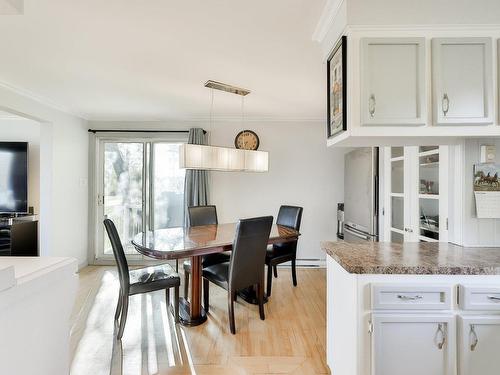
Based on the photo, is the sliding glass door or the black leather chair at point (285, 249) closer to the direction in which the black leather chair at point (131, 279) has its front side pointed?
the black leather chair

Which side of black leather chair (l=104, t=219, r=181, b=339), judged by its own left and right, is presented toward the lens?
right

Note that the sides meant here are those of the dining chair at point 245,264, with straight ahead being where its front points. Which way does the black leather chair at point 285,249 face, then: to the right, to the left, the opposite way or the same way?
to the left

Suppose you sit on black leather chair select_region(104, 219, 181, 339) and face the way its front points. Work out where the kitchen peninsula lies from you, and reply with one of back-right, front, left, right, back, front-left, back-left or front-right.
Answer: front-right

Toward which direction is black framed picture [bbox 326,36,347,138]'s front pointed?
to the viewer's left

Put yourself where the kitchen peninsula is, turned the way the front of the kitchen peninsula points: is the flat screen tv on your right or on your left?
on your right

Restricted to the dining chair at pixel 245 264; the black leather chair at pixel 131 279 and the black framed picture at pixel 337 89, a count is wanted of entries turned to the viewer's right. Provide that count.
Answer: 1

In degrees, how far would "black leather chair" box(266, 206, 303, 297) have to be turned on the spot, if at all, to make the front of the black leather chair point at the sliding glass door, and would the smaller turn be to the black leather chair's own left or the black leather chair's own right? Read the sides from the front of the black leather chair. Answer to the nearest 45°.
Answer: approximately 45° to the black leather chair's own right

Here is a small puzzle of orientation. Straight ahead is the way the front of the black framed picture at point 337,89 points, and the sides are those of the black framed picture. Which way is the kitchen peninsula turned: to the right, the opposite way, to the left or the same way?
to the left

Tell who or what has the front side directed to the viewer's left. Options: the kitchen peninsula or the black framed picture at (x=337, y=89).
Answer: the black framed picture

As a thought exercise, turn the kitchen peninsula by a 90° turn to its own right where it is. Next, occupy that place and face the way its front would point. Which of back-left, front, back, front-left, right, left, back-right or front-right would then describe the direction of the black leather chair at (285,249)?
front-right

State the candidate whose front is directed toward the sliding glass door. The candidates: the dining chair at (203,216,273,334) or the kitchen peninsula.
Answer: the dining chair

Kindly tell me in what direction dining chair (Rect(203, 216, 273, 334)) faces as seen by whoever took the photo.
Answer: facing away from the viewer and to the left of the viewer
